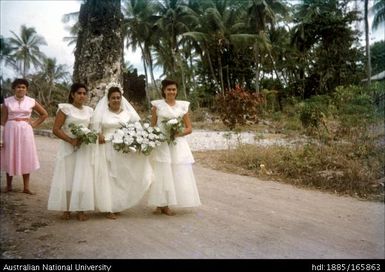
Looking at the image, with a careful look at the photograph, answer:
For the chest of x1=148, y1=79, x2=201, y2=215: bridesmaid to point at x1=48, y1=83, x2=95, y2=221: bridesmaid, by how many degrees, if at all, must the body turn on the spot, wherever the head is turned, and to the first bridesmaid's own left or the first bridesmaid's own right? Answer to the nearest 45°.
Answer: approximately 90° to the first bridesmaid's own right

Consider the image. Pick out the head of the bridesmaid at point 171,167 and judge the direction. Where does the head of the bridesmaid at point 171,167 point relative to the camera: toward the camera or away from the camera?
toward the camera

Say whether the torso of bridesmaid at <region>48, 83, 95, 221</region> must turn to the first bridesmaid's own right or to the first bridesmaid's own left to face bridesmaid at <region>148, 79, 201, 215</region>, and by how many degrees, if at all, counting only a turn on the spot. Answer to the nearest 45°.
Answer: approximately 45° to the first bridesmaid's own left

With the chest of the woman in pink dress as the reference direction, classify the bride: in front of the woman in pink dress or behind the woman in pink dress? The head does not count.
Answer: in front

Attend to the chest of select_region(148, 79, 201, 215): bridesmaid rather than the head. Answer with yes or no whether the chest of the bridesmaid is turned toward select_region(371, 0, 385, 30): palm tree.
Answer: no

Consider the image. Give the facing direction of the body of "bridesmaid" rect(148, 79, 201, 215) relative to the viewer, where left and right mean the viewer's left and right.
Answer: facing the viewer

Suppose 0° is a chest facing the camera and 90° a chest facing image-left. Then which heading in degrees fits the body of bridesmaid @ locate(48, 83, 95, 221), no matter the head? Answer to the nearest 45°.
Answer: approximately 315°

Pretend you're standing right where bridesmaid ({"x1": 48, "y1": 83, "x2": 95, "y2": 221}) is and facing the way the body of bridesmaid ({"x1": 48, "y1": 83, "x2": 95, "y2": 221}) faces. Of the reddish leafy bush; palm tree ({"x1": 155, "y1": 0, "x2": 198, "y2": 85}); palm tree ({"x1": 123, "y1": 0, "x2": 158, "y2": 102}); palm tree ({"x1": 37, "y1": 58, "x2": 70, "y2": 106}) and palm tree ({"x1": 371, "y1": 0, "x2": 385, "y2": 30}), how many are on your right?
0

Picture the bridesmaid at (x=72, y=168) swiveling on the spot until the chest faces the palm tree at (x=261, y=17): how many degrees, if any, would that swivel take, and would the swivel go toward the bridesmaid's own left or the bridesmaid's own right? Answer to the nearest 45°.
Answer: approximately 90° to the bridesmaid's own left

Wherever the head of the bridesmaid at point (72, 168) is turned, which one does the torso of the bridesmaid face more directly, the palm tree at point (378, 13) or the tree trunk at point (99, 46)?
the palm tree

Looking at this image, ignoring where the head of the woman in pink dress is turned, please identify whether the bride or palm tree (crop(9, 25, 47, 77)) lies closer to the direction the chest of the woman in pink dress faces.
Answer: the bride

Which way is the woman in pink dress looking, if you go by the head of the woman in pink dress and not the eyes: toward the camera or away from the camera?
toward the camera

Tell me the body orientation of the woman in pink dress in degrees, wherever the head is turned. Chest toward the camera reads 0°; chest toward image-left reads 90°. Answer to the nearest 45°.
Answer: approximately 0°

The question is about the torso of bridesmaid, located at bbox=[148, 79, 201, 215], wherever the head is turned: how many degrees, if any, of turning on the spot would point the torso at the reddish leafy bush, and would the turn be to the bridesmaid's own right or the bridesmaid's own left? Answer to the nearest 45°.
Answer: approximately 180°

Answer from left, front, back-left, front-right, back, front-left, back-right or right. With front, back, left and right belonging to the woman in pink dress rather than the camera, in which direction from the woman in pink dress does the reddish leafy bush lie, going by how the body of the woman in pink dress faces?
back-left

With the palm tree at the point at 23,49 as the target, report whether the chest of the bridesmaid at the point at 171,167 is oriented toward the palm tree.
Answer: no

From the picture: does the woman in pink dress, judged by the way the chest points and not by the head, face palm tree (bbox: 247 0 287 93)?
no

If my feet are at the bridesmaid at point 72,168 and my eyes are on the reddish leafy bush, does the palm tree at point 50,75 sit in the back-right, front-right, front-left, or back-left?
front-left

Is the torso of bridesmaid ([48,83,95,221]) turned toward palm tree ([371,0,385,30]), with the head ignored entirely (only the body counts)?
no
